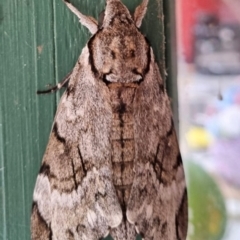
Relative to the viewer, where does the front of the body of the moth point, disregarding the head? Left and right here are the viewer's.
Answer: facing away from the viewer
